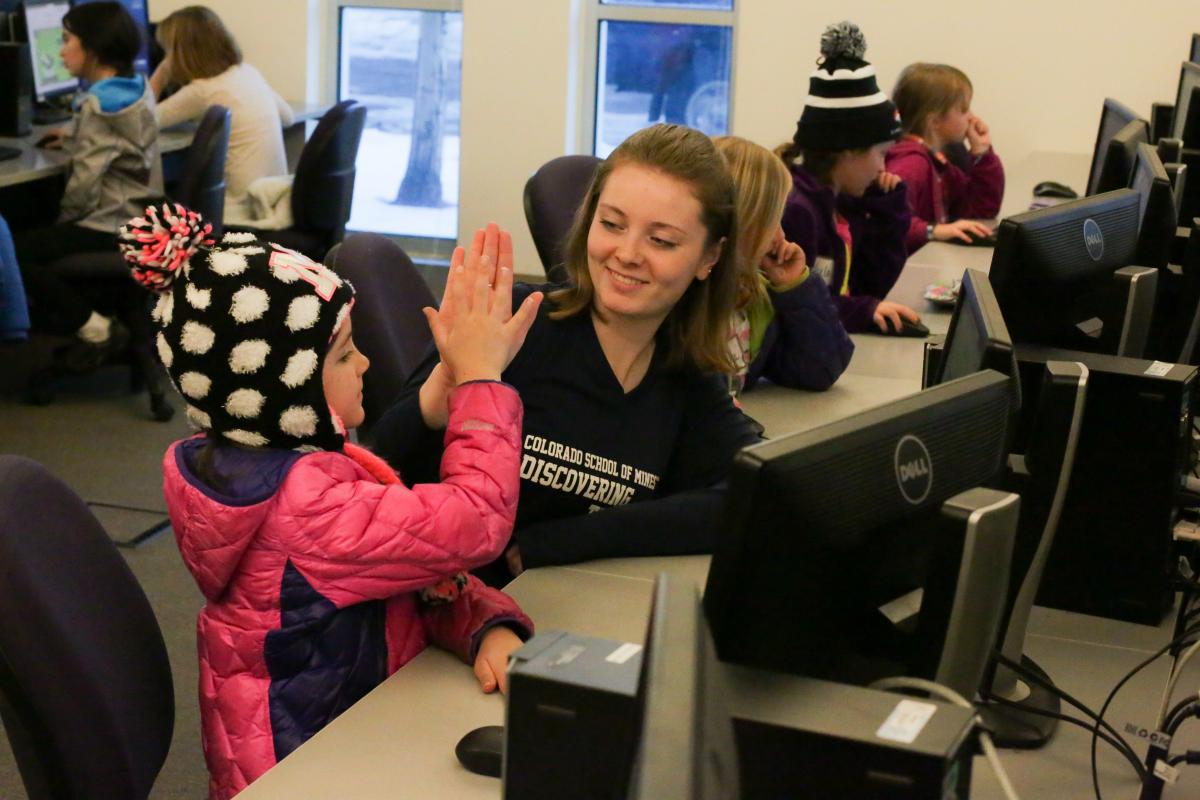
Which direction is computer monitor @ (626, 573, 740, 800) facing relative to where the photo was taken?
to the viewer's left

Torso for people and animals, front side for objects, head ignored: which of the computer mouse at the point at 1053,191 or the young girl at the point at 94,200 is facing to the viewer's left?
the young girl

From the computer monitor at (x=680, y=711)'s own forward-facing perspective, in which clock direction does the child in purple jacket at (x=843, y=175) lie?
The child in purple jacket is roughly at 3 o'clock from the computer monitor.

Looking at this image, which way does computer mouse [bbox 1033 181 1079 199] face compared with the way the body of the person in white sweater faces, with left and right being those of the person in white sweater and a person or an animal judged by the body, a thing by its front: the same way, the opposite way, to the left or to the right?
the opposite way

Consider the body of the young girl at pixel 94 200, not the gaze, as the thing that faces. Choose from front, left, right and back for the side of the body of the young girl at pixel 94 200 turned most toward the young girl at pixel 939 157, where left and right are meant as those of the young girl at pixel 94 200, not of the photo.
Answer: back

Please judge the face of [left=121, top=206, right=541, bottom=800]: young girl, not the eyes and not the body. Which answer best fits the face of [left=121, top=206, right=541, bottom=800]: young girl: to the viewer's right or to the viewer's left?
to the viewer's right

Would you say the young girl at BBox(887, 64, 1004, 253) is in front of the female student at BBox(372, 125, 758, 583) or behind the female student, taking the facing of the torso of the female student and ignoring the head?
behind

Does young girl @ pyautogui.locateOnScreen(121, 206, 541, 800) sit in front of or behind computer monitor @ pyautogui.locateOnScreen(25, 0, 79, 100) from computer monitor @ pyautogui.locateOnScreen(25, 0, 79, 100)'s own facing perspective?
in front

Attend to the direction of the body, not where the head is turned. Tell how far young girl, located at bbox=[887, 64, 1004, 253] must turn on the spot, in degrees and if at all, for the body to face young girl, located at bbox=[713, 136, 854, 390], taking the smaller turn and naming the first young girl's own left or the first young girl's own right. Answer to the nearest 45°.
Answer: approximately 90° to the first young girl's own right

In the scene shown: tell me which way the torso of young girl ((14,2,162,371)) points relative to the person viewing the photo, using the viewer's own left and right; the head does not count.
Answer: facing to the left of the viewer

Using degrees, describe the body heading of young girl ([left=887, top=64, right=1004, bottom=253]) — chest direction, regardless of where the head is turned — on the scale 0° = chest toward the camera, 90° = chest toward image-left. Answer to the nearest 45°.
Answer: approximately 270°

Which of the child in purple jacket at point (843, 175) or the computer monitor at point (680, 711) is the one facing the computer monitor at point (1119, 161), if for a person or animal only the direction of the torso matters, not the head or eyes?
the child in purple jacket

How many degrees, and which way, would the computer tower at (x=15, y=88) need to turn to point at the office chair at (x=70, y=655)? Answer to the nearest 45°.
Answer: approximately 45° to its right

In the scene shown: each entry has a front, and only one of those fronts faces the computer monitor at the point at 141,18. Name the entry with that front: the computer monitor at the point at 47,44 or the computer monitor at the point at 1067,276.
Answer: the computer monitor at the point at 1067,276

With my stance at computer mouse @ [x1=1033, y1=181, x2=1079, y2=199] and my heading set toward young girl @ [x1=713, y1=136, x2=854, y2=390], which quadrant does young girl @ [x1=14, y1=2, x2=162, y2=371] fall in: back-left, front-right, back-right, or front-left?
front-right
